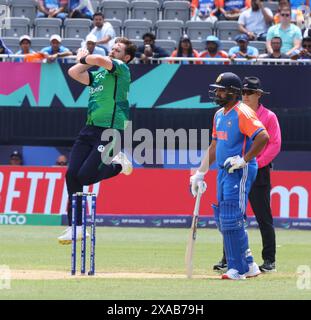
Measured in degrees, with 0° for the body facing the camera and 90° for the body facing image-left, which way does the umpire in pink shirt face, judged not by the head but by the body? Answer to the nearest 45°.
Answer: approximately 45°

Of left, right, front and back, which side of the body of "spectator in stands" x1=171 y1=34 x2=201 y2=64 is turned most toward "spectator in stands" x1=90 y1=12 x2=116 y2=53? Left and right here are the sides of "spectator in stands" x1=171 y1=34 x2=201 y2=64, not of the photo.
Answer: right

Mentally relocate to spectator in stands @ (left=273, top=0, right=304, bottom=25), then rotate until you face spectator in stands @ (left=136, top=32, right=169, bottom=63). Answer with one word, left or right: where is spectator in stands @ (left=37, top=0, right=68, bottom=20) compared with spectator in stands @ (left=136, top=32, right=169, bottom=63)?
right

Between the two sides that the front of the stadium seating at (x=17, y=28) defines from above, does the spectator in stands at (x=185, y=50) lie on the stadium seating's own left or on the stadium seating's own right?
on the stadium seating's own left

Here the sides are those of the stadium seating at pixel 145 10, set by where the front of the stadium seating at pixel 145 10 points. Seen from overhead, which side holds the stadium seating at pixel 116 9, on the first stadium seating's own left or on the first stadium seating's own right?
on the first stadium seating's own right

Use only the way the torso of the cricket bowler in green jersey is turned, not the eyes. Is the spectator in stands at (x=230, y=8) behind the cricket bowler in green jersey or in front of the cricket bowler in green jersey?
behind

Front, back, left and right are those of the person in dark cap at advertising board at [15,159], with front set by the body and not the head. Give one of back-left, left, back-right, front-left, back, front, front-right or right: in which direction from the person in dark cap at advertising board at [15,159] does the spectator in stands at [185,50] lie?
left
